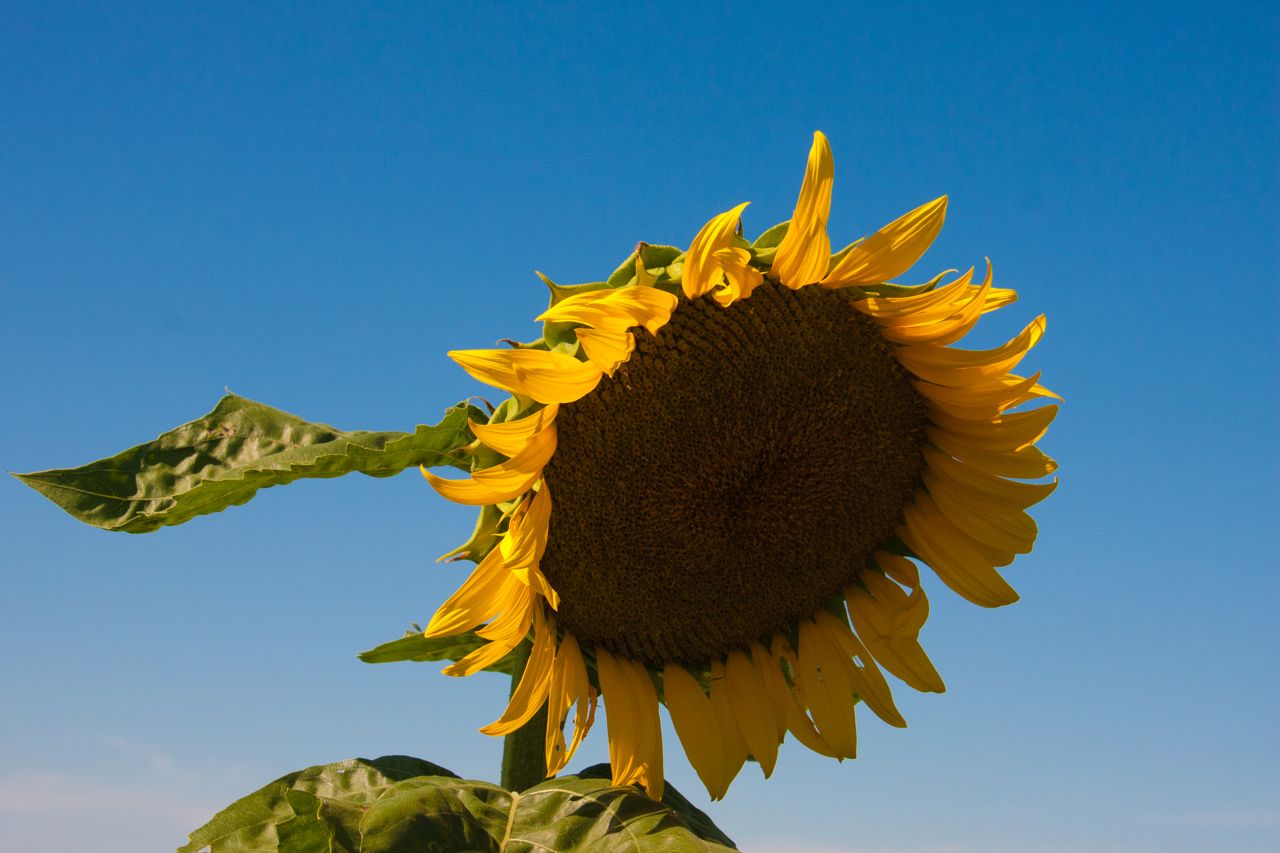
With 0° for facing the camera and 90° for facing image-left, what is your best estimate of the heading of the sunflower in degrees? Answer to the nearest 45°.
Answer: approximately 315°
